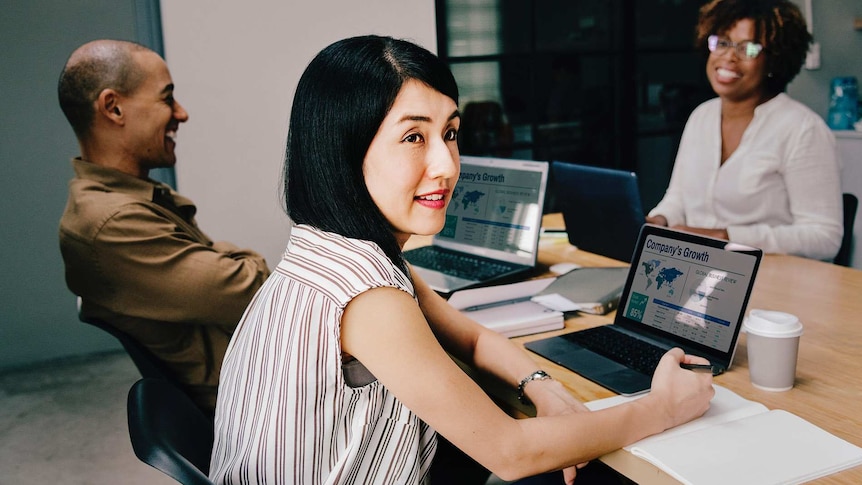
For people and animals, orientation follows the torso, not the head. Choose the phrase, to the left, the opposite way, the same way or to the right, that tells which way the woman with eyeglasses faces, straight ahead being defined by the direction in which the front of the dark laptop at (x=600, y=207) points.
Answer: the opposite way

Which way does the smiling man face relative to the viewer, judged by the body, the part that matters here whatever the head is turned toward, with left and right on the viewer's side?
facing to the right of the viewer

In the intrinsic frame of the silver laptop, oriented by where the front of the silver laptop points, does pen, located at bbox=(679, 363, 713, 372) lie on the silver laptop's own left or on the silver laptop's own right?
on the silver laptop's own left

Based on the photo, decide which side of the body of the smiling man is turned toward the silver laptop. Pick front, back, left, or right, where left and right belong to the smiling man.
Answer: front

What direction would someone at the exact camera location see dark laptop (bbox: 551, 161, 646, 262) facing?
facing away from the viewer and to the right of the viewer

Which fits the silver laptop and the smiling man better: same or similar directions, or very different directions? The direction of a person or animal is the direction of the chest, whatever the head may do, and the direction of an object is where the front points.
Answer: very different directions

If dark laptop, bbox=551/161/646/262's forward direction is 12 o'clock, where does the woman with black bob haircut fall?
The woman with black bob haircut is roughly at 5 o'clock from the dark laptop.

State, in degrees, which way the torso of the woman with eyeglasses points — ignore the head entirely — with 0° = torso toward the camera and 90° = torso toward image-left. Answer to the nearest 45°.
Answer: approximately 45°

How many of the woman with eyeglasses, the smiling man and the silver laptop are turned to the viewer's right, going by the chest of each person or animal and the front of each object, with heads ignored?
1
